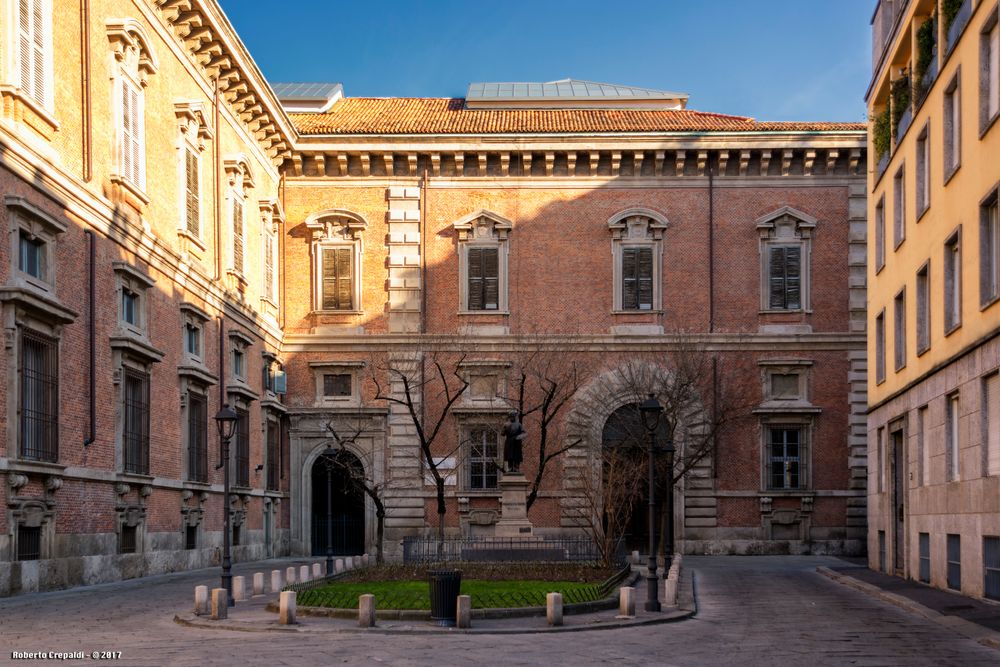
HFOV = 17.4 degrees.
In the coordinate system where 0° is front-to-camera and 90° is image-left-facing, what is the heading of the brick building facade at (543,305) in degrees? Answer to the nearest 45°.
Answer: approximately 0°

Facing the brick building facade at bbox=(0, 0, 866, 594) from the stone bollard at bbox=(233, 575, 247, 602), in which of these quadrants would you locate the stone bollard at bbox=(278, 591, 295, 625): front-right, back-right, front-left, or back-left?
back-right

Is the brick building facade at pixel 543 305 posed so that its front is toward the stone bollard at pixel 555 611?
yes

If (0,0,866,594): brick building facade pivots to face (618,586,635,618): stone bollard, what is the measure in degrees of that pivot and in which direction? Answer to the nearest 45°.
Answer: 0° — it already faces it

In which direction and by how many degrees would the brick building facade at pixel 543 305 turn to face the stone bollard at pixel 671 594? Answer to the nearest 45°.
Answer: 0° — it already faces it

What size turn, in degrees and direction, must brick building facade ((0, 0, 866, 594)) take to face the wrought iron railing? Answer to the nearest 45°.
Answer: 0° — it already faces it
